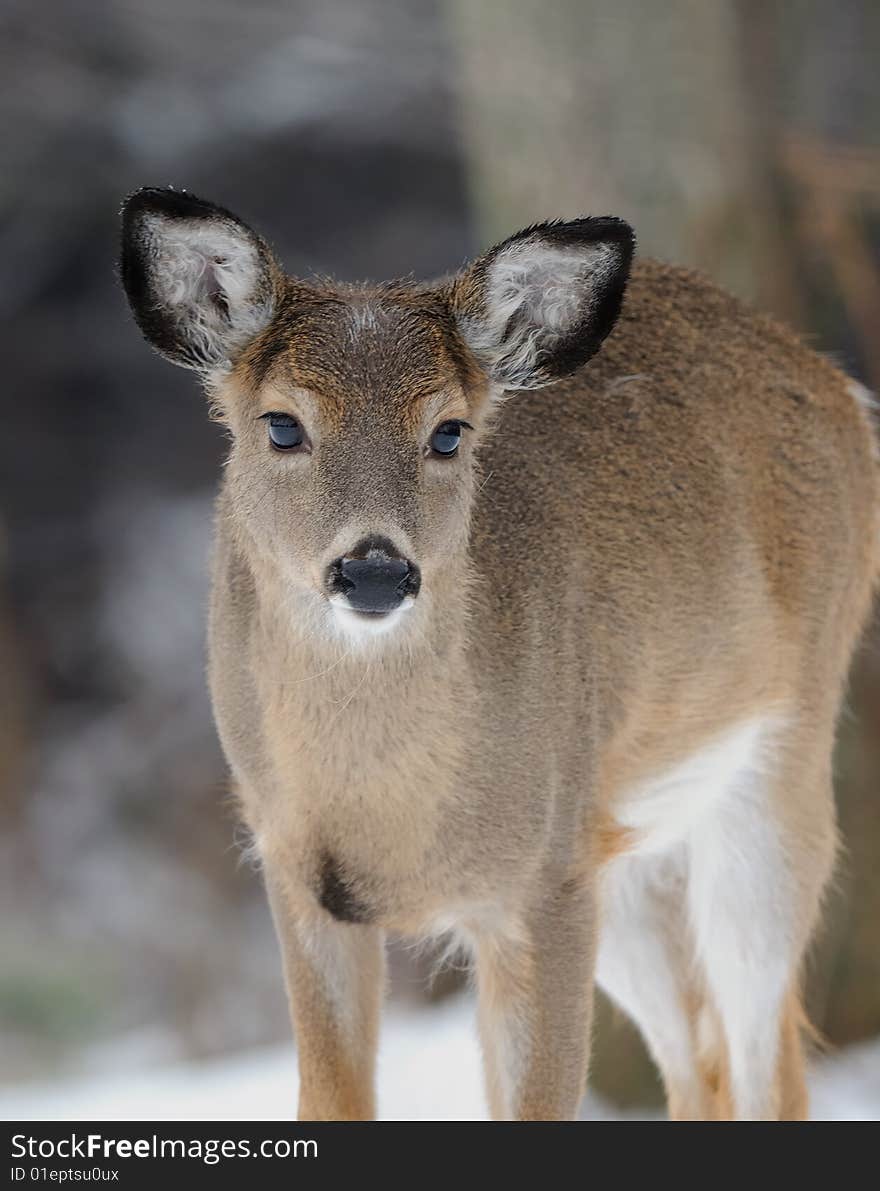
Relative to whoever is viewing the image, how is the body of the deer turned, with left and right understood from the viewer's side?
facing the viewer and to the left of the viewer
